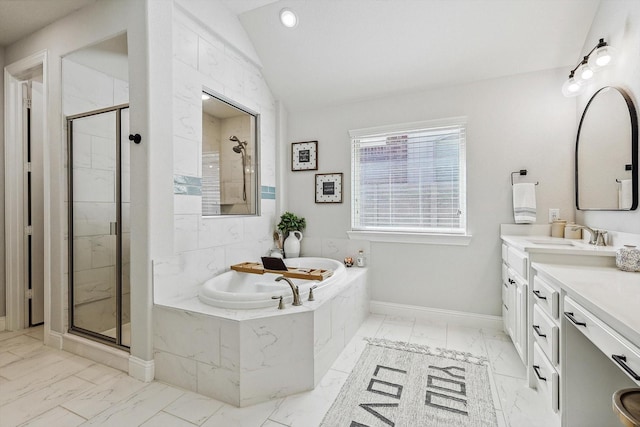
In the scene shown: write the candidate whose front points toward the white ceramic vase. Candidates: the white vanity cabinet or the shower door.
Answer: the white vanity cabinet

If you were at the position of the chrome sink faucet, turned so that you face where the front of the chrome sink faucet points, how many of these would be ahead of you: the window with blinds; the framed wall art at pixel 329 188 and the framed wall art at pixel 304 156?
3

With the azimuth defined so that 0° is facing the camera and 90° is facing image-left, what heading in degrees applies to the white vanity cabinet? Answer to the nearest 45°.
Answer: approximately 90°

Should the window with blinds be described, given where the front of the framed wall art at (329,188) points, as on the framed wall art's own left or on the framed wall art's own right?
on the framed wall art's own left

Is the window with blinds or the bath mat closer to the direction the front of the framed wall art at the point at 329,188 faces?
the bath mat

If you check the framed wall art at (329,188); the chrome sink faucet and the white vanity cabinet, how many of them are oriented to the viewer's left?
2

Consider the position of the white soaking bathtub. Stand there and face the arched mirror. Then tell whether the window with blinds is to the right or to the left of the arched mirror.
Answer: left

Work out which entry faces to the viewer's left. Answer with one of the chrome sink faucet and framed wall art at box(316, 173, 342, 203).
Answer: the chrome sink faucet

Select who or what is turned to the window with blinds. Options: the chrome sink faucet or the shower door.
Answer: the chrome sink faucet

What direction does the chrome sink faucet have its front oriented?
to the viewer's left
